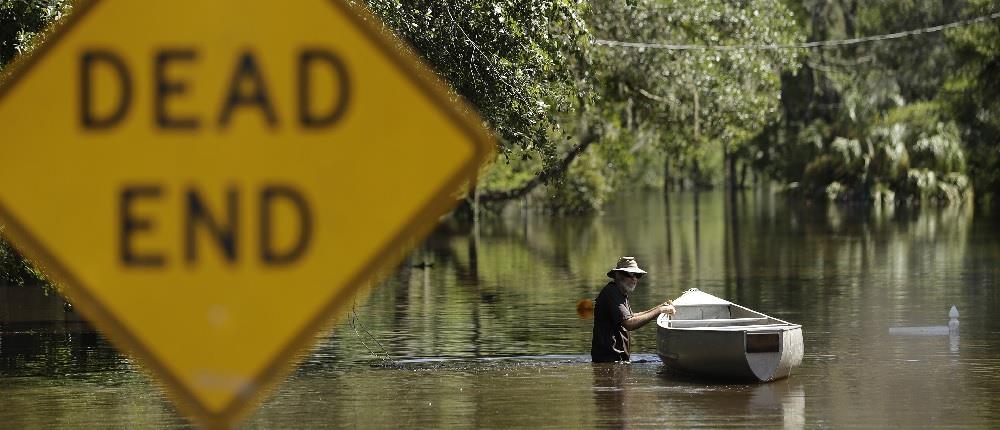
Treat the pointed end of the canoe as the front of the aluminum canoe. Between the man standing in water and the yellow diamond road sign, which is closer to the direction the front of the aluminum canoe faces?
the man standing in water

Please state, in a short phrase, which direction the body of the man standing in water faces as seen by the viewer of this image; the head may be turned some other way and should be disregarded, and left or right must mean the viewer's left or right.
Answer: facing to the right of the viewer

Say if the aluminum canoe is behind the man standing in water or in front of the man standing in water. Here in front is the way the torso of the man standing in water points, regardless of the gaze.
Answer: in front

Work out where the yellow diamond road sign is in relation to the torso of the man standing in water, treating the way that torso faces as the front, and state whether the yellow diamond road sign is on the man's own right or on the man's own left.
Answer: on the man's own right

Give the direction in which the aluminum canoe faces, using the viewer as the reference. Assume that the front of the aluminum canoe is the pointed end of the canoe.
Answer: facing away from the viewer and to the left of the viewer

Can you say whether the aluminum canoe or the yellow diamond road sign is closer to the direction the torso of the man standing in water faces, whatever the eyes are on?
the aluminum canoe

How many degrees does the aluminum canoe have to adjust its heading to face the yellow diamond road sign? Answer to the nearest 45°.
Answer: approximately 135° to its left

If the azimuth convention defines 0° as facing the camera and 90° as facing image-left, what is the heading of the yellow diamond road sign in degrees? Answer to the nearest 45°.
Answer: approximately 0°

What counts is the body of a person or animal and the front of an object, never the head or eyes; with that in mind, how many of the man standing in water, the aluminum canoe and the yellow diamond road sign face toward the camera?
1

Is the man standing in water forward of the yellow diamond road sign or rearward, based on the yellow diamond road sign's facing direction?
rearward

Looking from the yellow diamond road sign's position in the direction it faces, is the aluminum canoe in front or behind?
behind

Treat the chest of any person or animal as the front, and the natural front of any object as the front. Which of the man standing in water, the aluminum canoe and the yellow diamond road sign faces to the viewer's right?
the man standing in water

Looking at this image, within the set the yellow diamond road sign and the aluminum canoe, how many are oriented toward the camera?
1
